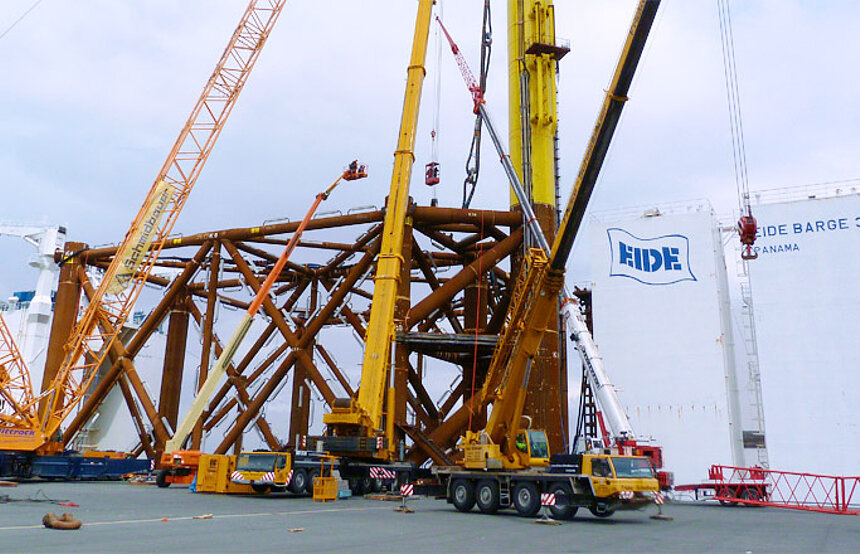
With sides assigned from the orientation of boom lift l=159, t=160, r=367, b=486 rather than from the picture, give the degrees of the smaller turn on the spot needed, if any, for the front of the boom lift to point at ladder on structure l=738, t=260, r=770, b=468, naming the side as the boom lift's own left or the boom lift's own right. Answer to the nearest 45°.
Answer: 0° — it already faces it

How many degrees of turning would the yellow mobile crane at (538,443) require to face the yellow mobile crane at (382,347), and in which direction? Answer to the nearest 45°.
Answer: approximately 180°

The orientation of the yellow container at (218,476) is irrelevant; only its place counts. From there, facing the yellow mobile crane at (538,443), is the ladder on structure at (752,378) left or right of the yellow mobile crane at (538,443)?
left

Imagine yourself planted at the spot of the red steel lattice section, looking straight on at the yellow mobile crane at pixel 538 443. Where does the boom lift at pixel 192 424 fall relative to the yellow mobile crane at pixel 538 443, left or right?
right

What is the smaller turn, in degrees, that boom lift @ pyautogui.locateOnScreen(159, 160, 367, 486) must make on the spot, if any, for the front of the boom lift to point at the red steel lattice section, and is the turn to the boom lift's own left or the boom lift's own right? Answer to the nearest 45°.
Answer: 0° — it already faces it

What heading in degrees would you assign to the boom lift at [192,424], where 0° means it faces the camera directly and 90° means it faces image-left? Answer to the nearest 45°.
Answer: approximately 270°

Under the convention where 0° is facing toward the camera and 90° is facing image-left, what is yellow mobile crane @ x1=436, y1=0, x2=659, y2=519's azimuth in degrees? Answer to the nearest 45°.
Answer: approximately 315°
